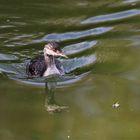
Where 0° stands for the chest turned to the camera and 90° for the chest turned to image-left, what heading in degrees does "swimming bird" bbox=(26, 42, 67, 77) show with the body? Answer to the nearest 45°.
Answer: approximately 315°
